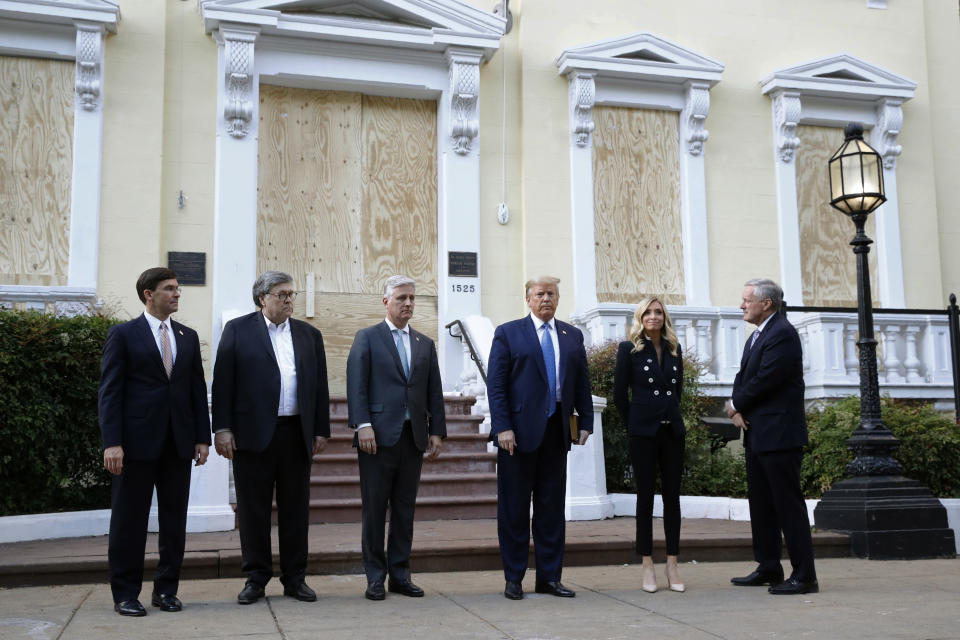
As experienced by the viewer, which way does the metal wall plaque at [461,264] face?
facing the viewer

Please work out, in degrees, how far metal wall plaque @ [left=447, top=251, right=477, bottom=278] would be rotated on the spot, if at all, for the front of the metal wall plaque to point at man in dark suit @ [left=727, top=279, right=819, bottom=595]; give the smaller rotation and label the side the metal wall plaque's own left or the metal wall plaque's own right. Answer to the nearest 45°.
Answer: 0° — it already faces them

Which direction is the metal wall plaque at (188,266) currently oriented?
toward the camera

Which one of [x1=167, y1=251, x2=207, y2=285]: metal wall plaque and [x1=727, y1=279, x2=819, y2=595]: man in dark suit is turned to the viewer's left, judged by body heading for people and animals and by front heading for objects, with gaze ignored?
the man in dark suit

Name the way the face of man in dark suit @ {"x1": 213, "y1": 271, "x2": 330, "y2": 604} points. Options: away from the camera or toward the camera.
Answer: toward the camera

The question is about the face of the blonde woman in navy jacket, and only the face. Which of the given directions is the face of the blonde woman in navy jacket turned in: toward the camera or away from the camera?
toward the camera

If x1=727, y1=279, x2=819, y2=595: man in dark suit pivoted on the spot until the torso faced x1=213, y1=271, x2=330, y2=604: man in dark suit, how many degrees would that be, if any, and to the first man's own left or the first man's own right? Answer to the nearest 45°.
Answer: approximately 45° to the first man's own left

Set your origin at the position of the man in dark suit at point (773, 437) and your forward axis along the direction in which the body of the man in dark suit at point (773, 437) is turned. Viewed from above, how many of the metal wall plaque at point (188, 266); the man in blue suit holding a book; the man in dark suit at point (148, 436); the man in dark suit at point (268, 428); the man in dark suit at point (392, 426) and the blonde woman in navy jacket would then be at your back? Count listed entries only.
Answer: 0

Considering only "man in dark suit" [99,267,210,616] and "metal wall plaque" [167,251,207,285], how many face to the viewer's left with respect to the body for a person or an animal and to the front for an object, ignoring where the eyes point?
0

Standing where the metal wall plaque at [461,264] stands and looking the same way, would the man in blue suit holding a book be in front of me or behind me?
in front

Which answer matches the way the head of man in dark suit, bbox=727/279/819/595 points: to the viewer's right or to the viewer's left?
to the viewer's left

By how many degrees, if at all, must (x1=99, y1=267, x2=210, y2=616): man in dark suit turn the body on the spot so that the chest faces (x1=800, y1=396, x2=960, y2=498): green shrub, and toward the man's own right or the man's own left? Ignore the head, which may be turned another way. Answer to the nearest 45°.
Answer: approximately 45° to the man's own left

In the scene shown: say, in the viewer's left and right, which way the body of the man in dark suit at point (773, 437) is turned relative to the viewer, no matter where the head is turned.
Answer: facing to the left of the viewer

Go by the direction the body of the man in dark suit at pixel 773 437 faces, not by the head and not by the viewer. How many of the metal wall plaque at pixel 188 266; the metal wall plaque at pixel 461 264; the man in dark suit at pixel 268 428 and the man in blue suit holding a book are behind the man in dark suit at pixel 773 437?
0

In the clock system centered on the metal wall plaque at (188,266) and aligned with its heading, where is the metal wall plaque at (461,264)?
the metal wall plaque at (461,264) is roughly at 9 o'clock from the metal wall plaque at (188,266).

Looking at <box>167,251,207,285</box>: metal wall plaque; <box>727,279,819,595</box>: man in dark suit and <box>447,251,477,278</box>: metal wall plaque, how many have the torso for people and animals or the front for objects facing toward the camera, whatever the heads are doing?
2

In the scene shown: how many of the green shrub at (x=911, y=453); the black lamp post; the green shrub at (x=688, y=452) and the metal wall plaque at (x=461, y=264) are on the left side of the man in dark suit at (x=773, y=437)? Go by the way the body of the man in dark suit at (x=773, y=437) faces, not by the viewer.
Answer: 0

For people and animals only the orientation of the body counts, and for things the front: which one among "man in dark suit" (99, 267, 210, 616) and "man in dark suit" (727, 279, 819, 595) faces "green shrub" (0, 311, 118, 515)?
"man in dark suit" (727, 279, 819, 595)

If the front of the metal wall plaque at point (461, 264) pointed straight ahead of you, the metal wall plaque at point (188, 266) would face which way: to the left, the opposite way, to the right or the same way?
the same way
